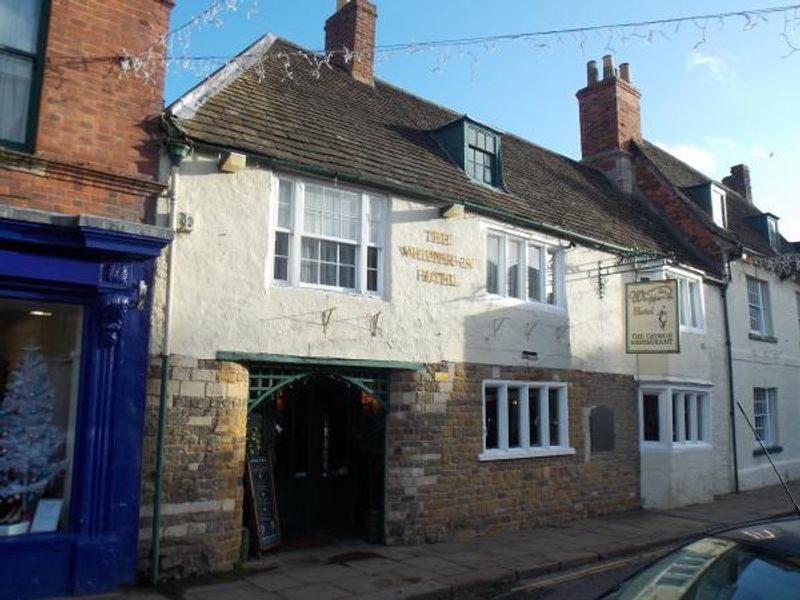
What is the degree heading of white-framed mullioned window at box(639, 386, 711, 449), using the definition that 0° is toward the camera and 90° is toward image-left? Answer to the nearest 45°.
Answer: approximately 315°

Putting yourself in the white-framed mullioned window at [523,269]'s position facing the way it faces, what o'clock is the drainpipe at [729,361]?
The drainpipe is roughly at 9 o'clock from the white-framed mullioned window.

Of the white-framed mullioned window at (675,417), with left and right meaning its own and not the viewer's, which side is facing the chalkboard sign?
right

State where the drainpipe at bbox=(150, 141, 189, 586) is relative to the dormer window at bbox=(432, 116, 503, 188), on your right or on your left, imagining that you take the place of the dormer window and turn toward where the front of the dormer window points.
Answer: on your right

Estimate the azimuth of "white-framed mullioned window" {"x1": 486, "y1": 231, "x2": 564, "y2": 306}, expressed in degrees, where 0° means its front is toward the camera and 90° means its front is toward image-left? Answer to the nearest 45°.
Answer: approximately 315°

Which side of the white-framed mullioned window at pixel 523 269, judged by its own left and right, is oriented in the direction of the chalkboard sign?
right

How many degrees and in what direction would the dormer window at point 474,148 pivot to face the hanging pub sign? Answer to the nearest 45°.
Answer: approximately 45° to its left
